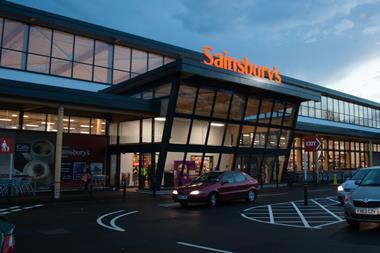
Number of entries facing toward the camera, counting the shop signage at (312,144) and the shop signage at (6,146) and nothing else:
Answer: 2

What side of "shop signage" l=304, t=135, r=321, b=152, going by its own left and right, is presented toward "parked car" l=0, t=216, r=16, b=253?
front

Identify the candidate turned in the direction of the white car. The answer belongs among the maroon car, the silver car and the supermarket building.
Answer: the supermarket building

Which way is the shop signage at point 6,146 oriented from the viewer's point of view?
toward the camera

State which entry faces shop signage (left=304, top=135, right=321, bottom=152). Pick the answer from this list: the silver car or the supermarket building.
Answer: the supermarket building

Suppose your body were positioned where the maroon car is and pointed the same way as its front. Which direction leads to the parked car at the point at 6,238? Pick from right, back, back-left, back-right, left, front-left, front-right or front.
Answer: front-left

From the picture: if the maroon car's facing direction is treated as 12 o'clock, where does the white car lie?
The white car is roughly at 8 o'clock from the maroon car.

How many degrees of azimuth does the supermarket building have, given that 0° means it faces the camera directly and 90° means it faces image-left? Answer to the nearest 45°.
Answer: approximately 315°

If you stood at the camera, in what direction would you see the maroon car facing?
facing the viewer and to the left of the viewer

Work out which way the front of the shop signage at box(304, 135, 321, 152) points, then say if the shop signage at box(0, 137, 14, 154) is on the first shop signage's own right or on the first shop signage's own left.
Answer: on the first shop signage's own right

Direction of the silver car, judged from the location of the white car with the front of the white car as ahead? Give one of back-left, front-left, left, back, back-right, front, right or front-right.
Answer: front-left
